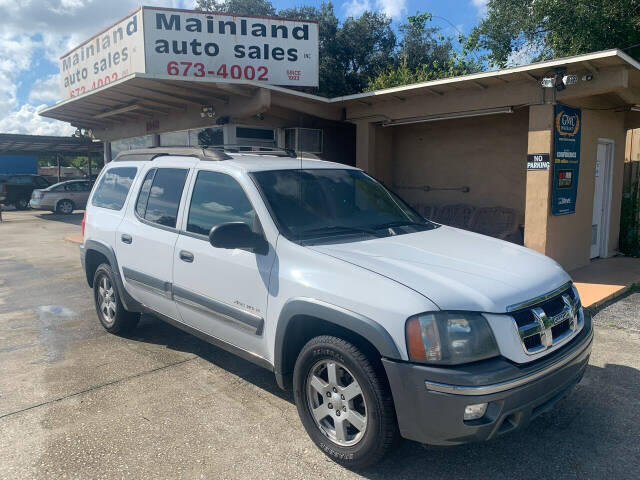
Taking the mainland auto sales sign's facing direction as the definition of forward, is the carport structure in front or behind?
behind

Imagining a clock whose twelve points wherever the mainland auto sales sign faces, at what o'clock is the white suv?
The white suv is roughly at 12 o'clock from the mainland auto sales sign.

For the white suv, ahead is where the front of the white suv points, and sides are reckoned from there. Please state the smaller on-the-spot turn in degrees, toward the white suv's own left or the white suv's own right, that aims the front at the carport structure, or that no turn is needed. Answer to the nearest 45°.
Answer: approximately 180°

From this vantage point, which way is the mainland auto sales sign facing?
toward the camera
